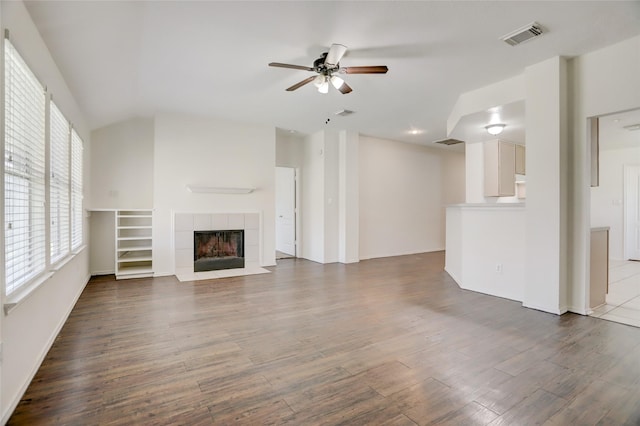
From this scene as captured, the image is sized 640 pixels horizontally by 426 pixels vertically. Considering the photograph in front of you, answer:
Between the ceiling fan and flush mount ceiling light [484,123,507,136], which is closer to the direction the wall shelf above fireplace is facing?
the ceiling fan

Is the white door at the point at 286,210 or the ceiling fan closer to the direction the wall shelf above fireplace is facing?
the ceiling fan

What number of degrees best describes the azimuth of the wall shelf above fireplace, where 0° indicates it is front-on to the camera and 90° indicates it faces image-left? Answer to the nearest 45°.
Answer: approximately 0°

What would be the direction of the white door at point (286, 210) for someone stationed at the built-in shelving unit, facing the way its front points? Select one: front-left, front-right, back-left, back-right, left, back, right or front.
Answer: left

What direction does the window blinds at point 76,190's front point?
to the viewer's right

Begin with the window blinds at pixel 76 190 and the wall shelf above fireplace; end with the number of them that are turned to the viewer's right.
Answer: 1

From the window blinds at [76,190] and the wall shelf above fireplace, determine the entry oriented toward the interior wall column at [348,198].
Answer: the window blinds

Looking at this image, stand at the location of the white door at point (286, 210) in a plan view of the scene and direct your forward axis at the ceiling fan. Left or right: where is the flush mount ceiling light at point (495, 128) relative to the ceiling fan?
left

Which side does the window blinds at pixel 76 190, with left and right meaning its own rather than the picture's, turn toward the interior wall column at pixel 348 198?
front
